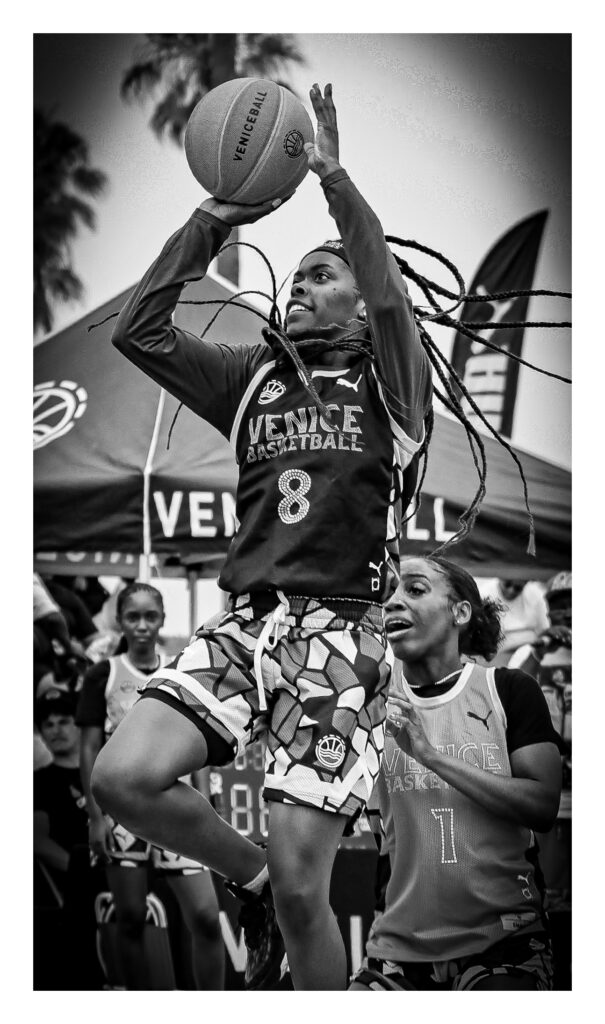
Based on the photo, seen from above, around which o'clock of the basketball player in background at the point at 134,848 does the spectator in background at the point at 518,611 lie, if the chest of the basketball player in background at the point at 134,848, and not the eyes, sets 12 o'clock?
the spectator in background at the point at 518,611 is roughly at 9 o'clock from the basketball player in background at the point at 134,848.

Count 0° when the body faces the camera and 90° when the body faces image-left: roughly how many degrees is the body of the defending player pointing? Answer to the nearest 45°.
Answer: approximately 45°

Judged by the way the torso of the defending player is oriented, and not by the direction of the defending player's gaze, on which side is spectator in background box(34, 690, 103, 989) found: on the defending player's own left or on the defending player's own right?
on the defending player's own right

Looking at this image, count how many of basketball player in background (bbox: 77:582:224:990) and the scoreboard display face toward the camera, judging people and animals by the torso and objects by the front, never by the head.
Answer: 2

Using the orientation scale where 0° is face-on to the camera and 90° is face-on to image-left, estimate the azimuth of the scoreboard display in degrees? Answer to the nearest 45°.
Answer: approximately 0°

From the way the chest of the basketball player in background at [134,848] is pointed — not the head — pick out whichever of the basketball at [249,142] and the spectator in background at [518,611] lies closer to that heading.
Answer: the basketball

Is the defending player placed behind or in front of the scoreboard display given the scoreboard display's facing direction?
in front
